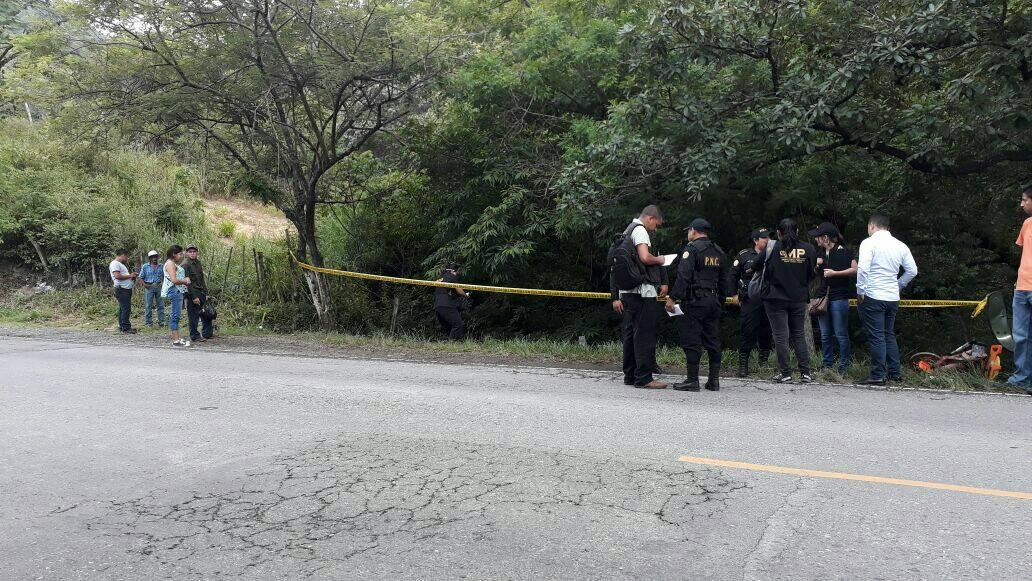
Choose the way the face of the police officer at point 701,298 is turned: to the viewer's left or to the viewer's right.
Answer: to the viewer's left

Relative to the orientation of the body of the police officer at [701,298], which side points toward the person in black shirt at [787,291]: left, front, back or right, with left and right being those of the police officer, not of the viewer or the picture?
right

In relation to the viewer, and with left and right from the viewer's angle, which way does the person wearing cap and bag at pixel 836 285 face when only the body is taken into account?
facing the viewer and to the left of the viewer

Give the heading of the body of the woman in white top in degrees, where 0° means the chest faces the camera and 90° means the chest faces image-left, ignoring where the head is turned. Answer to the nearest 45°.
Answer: approximately 270°

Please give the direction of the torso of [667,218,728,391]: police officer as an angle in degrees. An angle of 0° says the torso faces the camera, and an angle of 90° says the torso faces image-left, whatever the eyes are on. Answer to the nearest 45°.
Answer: approximately 135°

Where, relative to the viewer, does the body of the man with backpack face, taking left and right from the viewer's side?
facing to the right of the viewer

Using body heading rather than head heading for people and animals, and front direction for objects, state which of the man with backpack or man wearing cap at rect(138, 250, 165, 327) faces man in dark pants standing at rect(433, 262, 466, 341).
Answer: the man wearing cap

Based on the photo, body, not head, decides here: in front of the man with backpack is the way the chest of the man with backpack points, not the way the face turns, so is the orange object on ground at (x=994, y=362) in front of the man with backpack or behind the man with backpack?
in front

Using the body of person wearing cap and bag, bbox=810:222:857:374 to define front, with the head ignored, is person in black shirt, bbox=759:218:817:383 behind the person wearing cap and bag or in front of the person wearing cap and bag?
in front

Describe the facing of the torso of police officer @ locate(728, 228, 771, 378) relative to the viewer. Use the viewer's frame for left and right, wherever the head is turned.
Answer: facing the viewer and to the right of the viewer
